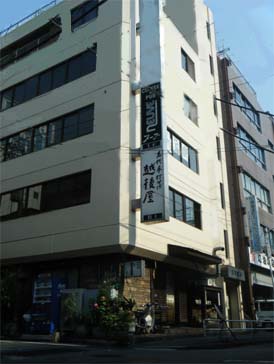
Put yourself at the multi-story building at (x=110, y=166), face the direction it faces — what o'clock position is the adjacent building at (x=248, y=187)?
The adjacent building is roughly at 9 o'clock from the multi-story building.

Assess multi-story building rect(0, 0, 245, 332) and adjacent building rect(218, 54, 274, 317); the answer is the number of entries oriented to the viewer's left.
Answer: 0

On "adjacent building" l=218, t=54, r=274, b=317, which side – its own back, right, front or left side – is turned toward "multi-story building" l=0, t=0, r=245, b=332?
right

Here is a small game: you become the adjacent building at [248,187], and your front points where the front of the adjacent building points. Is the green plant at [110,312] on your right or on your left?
on your right

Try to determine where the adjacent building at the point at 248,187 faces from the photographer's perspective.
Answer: facing the viewer and to the right of the viewer
